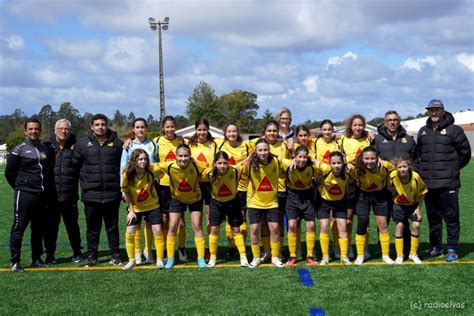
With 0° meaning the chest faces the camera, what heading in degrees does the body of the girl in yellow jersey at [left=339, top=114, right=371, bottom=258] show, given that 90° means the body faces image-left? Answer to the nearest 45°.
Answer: approximately 0°

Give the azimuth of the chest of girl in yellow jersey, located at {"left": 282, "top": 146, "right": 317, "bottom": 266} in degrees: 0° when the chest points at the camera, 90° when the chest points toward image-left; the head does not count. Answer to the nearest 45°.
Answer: approximately 0°

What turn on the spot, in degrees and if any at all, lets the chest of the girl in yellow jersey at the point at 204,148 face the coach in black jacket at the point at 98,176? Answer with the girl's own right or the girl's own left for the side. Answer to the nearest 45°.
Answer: approximately 90° to the girl's own right

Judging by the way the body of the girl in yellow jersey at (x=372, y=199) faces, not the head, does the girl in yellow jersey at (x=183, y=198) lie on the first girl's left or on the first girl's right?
on the first girl's right

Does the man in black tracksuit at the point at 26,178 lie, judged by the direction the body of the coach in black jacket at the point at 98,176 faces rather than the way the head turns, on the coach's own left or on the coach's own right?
on the coach's own right

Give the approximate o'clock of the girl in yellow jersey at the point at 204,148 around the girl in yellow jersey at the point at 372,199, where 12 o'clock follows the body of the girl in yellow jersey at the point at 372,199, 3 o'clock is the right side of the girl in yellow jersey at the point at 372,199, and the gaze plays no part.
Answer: the girl in yellow jersey at the point at 204,148 is roughly at 3 o'clock from the girl in yellow jersey at the point at 372,199.
